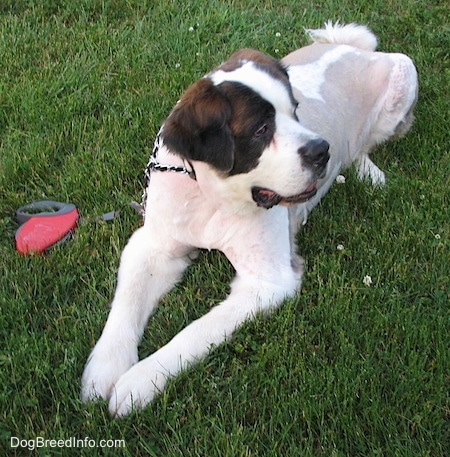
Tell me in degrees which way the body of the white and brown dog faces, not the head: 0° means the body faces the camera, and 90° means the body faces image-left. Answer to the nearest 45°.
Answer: approximately 45°

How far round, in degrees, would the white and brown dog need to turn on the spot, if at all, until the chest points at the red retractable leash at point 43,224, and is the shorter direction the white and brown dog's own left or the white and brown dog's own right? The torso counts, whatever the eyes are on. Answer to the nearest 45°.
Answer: approximately 90° to the white and brown dog's own right
